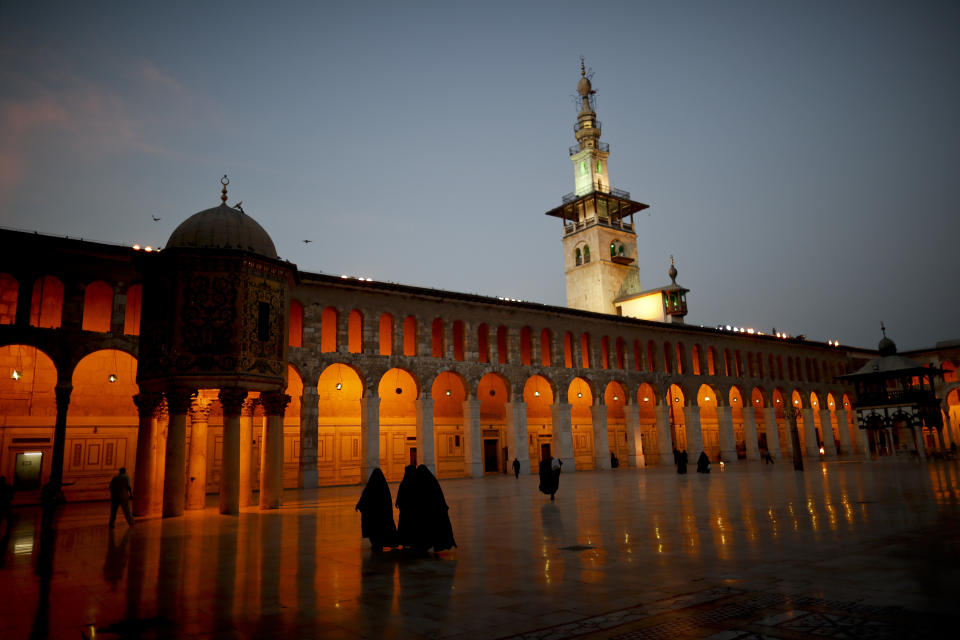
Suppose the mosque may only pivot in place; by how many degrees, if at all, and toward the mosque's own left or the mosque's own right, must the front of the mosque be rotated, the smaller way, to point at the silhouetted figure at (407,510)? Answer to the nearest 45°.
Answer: approximately 45° to the mosque's own right

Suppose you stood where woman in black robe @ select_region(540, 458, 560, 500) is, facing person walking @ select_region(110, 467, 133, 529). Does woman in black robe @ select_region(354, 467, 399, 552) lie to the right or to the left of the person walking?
left

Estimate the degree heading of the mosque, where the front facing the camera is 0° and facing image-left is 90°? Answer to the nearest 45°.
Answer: approximately 315°

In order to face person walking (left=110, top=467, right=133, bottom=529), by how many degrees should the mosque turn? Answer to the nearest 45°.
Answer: approximately 45° to its right
